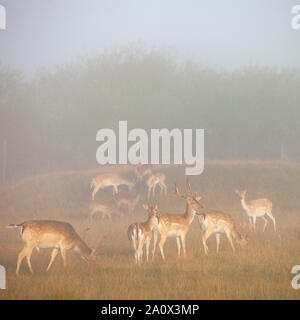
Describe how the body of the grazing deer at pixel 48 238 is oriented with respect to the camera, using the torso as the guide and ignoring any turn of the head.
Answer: to the viewer's right

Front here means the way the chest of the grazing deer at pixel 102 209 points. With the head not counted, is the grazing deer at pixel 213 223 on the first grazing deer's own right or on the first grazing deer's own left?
on the first grazing deer's own right

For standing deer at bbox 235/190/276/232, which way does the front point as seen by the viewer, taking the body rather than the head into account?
to the viewer's left

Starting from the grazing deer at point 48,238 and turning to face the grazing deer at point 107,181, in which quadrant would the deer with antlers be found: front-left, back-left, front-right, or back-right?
front-right

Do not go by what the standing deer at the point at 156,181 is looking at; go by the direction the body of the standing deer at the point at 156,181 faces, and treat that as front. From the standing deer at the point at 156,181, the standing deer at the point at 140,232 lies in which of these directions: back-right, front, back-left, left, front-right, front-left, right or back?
front-left
